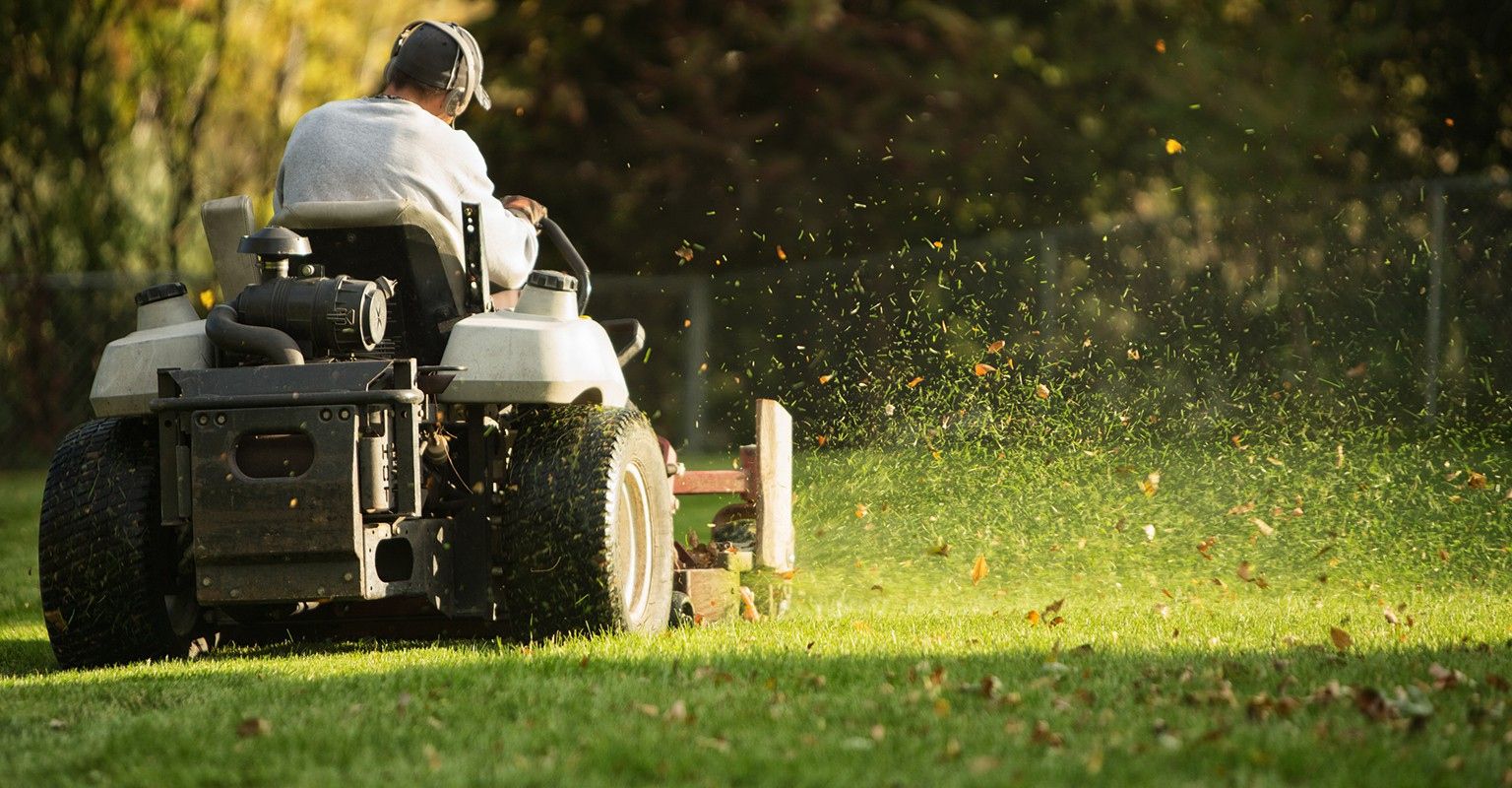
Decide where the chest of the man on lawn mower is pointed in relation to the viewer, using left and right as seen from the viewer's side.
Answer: facing away from the viewer and to the right of the viewer

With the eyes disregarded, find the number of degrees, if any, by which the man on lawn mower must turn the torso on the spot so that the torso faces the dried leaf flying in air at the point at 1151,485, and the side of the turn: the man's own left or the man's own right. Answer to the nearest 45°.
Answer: approximately 90° to the man's own right

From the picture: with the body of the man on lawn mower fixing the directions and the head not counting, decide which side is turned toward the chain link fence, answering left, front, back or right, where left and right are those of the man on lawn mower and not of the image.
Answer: front

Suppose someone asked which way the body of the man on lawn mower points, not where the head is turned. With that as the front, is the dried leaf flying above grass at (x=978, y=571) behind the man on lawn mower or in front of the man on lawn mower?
in front

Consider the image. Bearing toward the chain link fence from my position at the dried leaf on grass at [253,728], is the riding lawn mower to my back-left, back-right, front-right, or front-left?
front-left

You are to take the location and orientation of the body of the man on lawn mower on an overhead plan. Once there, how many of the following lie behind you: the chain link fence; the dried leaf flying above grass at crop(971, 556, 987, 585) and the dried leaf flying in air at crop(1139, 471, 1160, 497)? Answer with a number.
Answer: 0
